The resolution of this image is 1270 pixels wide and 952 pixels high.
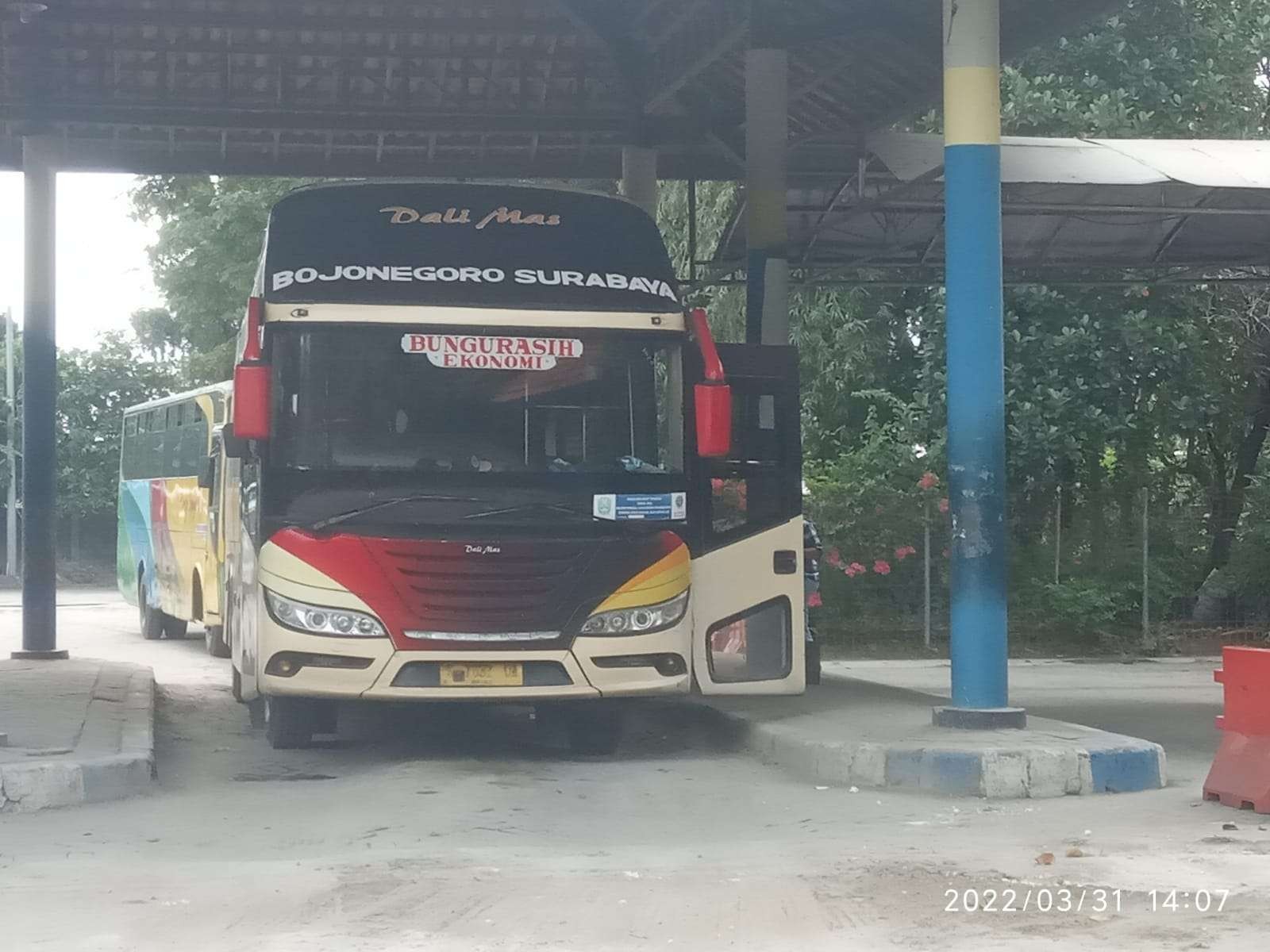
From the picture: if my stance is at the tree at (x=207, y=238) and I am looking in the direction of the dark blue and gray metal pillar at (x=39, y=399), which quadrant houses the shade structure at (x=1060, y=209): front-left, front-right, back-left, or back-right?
front-left

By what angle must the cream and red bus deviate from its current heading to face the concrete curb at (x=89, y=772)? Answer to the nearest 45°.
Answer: approximately 90° to its right

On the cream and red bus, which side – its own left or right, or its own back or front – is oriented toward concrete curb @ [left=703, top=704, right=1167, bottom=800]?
left

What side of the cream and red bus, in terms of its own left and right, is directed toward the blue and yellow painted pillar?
left

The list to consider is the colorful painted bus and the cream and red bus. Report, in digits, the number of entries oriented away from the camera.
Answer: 0

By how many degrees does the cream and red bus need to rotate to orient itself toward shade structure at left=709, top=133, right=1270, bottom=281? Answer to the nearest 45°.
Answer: approximately 135° to its left

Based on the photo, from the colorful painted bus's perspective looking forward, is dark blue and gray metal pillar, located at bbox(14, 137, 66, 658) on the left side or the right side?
on its right

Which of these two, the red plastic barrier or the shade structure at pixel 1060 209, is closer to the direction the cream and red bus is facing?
the red plastic barrier

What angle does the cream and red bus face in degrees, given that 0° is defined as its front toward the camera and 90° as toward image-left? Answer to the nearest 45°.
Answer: approximately 0°

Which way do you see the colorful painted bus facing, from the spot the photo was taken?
facing the viewer and to the right of the viewer
